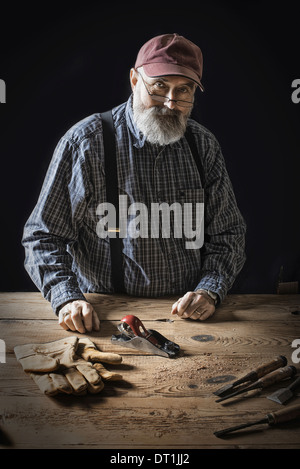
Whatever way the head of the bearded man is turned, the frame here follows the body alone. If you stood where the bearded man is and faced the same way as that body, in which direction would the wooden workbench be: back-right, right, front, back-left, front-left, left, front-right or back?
front

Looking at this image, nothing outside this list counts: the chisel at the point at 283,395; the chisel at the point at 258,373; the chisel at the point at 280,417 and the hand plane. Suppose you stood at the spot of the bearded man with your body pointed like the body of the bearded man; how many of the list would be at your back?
0

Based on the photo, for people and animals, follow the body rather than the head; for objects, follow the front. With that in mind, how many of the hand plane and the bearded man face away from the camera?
0

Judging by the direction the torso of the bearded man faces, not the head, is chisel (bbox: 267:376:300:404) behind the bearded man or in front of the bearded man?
in front

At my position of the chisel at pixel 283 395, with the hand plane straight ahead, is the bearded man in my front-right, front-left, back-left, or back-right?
front-right

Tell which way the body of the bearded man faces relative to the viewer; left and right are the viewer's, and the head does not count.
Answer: facing the viewer

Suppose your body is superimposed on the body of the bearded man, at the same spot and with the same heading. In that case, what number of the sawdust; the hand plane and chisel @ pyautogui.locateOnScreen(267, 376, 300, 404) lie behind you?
0

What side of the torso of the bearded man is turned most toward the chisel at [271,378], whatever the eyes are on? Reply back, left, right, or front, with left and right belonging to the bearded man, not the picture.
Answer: front

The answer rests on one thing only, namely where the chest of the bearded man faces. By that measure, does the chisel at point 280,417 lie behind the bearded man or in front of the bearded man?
in front
